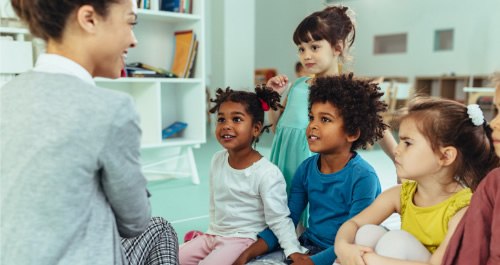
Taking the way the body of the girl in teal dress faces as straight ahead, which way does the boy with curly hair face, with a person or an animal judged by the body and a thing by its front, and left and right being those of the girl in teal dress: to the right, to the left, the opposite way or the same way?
the same way

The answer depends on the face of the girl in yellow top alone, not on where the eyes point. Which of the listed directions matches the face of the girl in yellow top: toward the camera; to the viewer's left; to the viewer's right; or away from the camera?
to the viewer's left

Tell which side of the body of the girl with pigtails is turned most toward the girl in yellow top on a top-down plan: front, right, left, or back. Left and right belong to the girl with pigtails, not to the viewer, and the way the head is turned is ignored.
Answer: left

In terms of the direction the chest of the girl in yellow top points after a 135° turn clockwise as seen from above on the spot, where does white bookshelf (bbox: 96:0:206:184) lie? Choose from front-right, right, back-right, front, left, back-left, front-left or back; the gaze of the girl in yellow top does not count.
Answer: front-left

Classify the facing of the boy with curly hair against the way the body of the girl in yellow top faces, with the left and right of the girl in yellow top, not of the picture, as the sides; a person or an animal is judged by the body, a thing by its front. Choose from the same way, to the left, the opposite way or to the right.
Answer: the same way

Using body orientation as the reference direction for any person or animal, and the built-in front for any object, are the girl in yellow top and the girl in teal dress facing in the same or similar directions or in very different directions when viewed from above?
same or similar directions

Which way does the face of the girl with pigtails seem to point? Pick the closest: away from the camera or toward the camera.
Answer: toward the camera

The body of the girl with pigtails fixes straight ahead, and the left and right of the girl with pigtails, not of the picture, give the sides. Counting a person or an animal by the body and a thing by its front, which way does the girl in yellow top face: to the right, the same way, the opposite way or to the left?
the same way

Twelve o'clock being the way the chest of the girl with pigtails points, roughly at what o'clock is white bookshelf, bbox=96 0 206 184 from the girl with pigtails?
The white bookshelf is roughly at 4 o'clock from the girl with pigtails.

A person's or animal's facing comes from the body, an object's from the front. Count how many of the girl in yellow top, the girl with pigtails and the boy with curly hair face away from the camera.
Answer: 0

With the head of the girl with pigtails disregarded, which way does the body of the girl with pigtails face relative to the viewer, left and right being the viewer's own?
facing the viewer and to the left of the viewer
